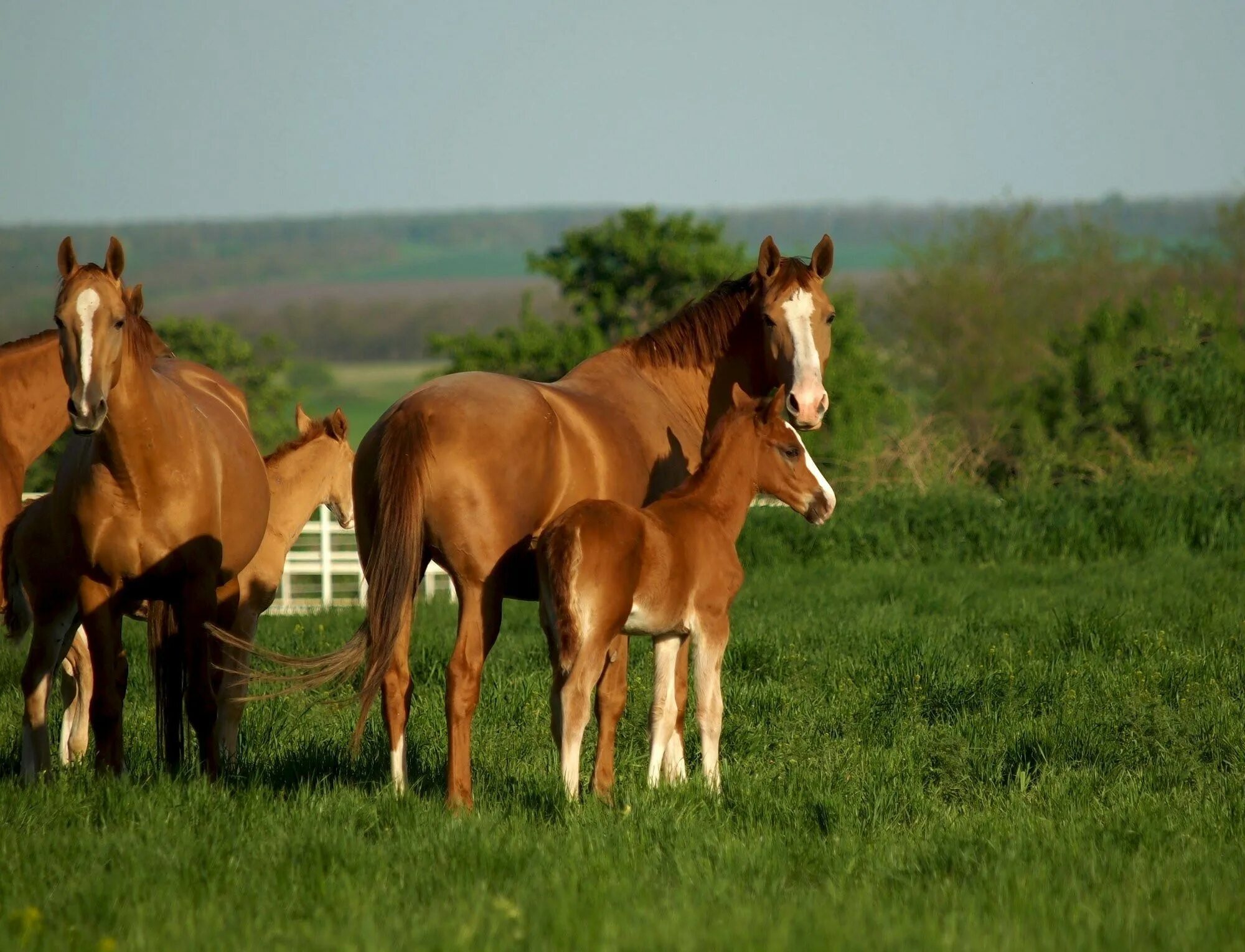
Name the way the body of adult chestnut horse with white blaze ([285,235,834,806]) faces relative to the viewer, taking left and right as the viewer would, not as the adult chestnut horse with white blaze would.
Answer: facing away from the viewer and to the right of the viewer

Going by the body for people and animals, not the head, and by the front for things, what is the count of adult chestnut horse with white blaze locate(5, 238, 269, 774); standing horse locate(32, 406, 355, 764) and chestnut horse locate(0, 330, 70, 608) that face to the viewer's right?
2

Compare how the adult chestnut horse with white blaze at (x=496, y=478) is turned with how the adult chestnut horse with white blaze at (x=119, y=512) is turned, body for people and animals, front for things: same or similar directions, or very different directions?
very different directions

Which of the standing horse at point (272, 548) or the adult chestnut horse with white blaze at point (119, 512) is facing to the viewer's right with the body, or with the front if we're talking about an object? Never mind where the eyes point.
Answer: the standing horse

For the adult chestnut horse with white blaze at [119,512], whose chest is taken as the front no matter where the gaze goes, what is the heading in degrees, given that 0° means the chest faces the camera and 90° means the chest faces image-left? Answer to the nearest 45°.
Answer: approximately 45°

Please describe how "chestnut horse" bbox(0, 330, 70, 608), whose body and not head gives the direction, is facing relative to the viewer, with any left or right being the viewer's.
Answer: facing to the right of the viewer

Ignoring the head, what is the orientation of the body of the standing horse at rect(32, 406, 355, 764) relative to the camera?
to the viewer's right
